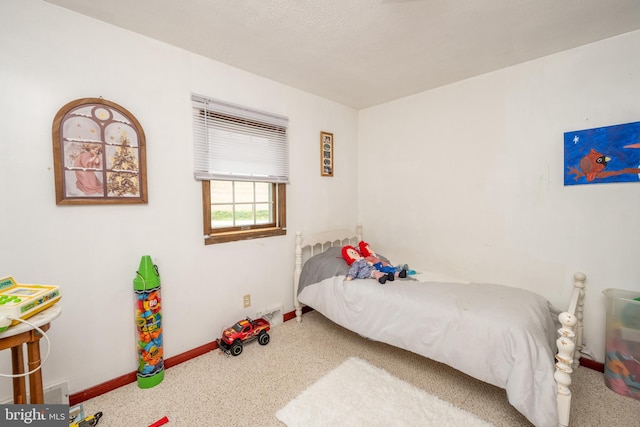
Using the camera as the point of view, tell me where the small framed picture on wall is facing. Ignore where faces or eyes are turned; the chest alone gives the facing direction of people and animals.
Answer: facing the viewer and to the right of the viewer

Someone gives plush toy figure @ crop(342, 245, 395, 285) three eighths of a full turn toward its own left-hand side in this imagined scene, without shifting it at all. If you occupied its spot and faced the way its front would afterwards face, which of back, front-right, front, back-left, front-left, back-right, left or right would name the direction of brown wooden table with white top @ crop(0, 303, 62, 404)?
back-left

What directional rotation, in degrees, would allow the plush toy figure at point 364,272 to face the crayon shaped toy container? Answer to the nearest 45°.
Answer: approximately 90° to its right

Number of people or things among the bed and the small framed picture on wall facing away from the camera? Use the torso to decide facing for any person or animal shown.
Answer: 0

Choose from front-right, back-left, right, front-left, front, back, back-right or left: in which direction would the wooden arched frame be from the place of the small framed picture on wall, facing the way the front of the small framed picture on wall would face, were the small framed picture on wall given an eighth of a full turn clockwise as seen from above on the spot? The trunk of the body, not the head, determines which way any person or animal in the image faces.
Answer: front-right

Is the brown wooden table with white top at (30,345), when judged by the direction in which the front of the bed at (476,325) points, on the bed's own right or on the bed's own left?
on the bed's own right

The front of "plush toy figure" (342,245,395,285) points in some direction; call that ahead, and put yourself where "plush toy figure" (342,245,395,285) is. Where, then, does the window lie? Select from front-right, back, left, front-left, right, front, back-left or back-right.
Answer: back-right

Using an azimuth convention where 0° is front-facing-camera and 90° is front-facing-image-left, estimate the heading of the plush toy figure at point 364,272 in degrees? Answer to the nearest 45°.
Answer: approximately 315°

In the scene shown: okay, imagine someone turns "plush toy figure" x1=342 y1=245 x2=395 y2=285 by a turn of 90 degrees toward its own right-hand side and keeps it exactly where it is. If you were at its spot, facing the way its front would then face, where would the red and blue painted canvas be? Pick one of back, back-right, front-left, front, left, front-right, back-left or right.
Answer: back-left
